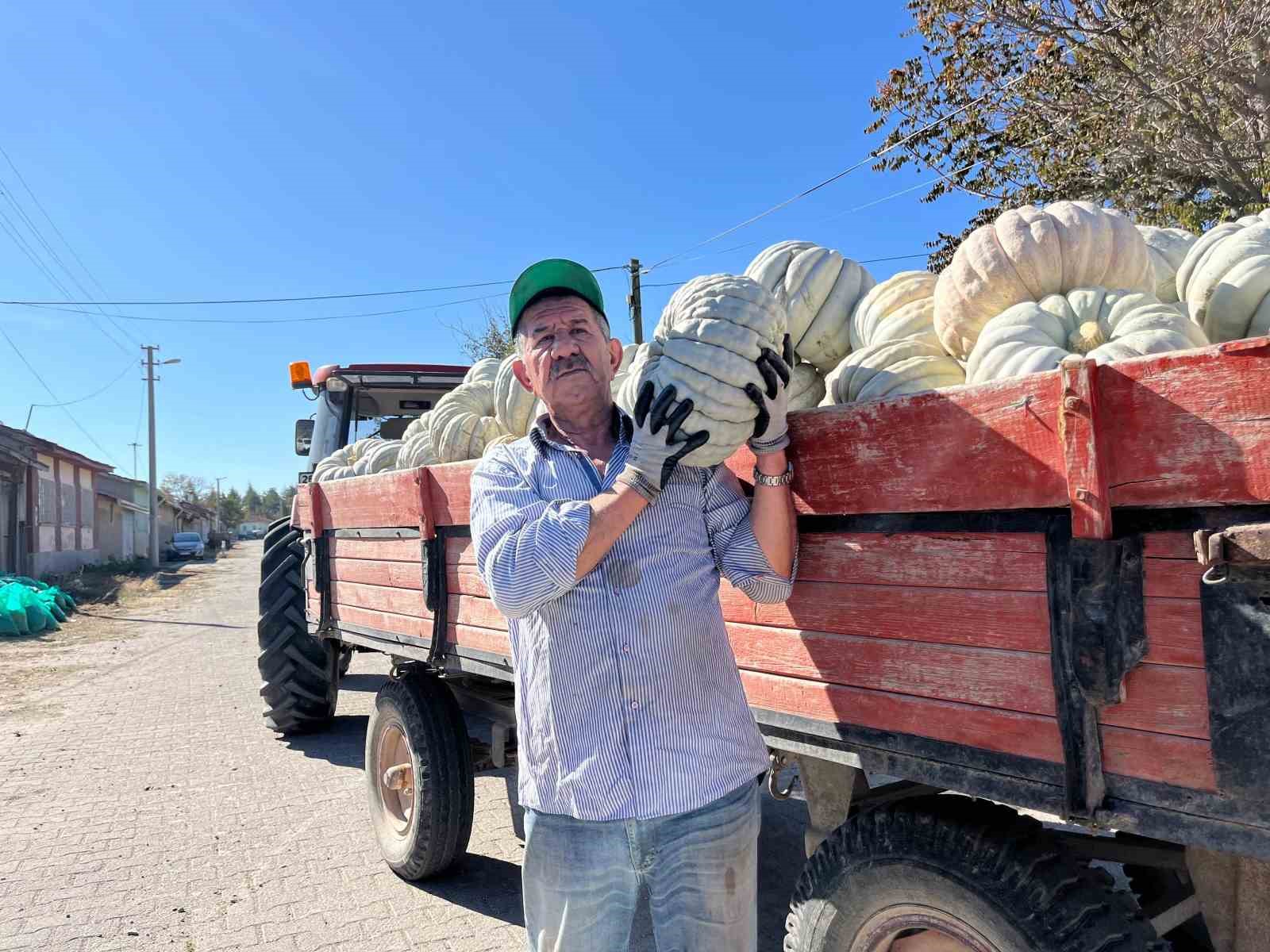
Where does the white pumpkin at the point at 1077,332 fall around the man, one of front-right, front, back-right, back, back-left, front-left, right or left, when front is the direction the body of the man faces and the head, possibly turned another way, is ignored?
left

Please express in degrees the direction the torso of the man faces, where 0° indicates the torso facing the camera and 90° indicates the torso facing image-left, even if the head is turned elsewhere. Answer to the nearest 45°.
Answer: approximately 0°

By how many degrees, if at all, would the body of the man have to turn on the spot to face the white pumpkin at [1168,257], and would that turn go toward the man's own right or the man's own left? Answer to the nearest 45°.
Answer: approximately 135° to the man's own left

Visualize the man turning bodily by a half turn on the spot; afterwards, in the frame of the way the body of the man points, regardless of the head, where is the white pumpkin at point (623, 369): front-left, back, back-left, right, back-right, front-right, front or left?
front

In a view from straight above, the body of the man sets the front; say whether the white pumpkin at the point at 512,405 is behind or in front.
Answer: behind

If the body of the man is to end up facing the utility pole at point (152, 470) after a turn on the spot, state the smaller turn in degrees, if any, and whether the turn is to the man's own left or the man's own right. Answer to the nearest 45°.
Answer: approximately 135° to the man's own right

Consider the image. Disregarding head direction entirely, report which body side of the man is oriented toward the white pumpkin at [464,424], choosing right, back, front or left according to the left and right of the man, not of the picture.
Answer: back

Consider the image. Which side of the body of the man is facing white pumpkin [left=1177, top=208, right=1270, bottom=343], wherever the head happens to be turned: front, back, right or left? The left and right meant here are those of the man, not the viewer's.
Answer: left

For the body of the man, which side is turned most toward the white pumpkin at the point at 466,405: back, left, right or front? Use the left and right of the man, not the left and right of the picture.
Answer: back
